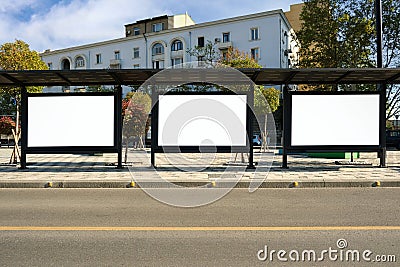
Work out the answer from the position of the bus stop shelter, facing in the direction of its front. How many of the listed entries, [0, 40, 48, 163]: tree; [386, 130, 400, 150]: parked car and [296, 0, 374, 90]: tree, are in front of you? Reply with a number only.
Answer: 0

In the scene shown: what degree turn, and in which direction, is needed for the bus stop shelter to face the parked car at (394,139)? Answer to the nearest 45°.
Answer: approximately 135° to its left

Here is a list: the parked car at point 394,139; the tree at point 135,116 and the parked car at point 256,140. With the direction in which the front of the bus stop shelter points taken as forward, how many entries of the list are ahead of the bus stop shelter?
0

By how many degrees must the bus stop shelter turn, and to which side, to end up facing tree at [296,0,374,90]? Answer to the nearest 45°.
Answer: approximately 135° to its left

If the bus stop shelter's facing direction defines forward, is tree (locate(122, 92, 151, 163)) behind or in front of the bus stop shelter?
behind

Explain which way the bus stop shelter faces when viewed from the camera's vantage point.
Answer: facing the viewer

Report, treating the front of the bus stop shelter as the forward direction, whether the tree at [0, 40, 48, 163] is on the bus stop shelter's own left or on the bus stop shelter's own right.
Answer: on the bus stop shelter's own right

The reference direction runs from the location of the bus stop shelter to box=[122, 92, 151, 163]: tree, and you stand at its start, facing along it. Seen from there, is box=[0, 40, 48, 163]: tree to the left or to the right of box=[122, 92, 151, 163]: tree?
left

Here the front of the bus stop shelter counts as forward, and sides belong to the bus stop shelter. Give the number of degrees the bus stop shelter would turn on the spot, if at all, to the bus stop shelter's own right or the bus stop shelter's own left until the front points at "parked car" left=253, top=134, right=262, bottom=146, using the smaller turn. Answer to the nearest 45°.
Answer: approximately 180°
